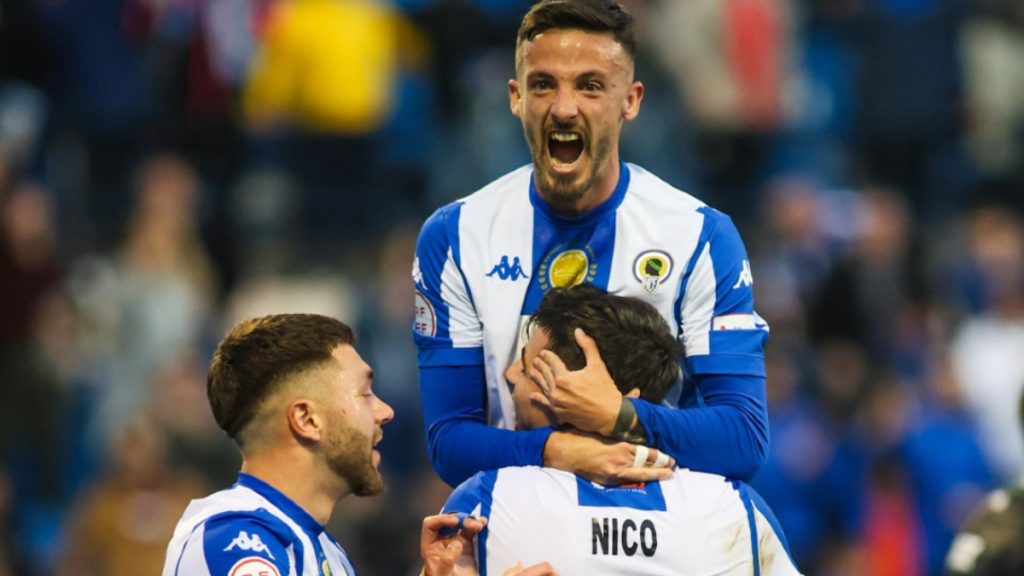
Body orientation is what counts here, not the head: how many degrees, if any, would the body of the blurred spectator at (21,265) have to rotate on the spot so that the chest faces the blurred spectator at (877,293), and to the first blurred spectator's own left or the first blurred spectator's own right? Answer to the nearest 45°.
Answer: approximately 90° to the first blurred spectator's own left

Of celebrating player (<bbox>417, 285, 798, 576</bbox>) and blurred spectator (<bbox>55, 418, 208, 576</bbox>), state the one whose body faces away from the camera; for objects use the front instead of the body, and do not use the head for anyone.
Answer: the celebrating player

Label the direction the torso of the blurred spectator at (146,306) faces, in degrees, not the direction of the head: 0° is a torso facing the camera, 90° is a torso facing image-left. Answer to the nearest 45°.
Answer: approximately 0°

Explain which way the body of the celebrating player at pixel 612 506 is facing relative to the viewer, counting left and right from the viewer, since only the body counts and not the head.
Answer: facing away from the viewer

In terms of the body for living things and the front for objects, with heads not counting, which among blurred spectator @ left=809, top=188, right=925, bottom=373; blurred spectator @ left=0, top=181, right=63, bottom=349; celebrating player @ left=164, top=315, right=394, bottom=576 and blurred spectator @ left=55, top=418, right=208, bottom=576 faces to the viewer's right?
the celebrating player

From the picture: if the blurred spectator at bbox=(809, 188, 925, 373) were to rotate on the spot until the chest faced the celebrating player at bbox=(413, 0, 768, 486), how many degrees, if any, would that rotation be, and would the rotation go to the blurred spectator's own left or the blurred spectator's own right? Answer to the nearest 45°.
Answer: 0° — they already face them

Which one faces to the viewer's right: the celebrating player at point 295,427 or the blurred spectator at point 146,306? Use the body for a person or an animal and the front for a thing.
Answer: the celebrating player

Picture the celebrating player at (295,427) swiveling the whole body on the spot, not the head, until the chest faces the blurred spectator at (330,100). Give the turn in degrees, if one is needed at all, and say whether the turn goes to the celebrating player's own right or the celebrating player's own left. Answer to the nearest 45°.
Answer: approximately 90° to the celebrating player's own left
